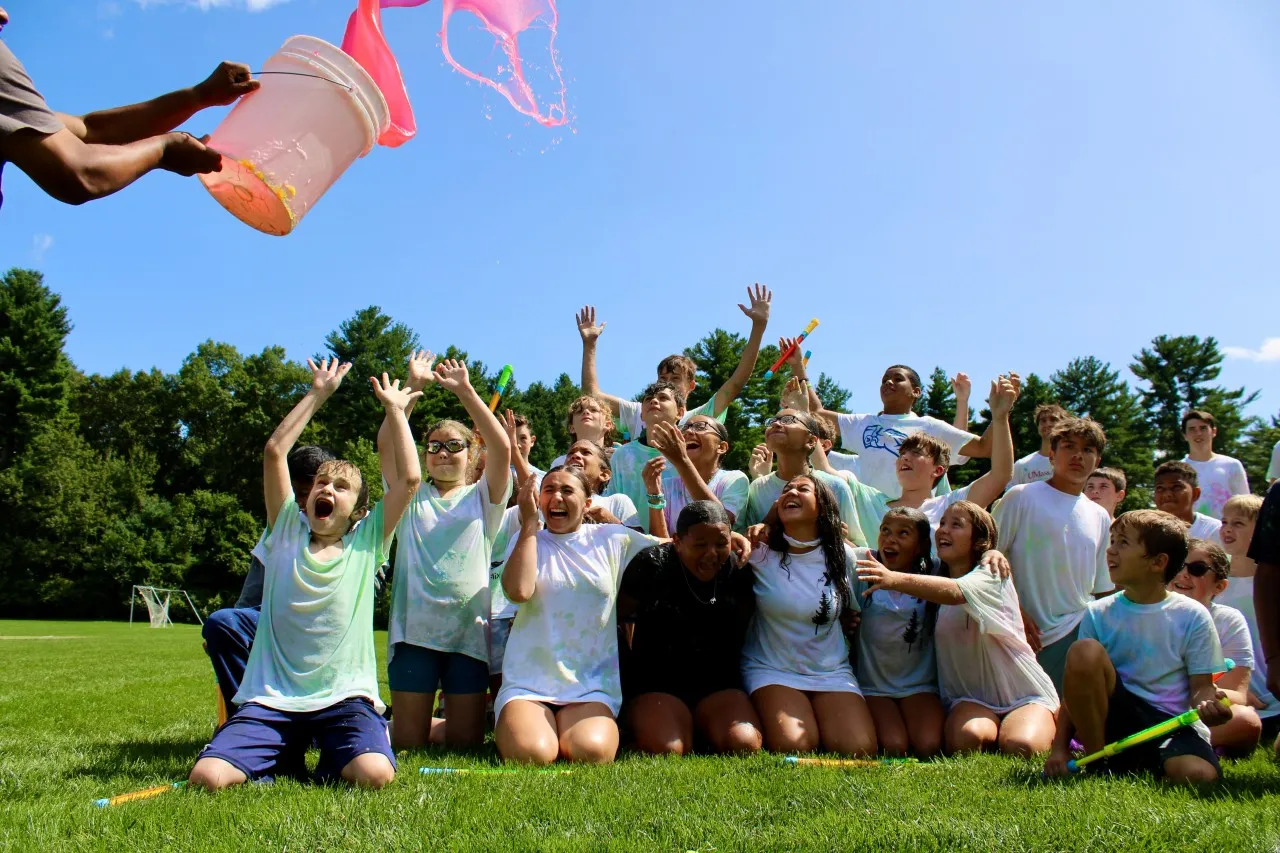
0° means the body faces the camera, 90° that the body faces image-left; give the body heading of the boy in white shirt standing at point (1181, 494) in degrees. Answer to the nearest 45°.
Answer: approximately 45°

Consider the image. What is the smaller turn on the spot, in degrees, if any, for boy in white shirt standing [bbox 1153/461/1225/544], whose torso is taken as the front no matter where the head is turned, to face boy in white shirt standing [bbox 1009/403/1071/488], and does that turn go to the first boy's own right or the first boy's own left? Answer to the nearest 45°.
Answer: approximately 90° to the first boy's own right

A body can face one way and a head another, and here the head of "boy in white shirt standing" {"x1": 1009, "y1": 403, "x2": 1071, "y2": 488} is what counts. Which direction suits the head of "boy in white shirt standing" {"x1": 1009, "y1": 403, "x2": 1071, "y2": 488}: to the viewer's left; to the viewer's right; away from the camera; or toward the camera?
toward the camera

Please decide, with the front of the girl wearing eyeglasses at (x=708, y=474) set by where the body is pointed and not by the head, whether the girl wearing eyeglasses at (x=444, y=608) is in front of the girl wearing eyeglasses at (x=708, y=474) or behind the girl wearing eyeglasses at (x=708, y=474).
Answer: in front

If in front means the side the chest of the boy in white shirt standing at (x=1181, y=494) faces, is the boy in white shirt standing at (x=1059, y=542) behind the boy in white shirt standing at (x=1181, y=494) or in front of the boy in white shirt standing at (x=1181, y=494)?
in front

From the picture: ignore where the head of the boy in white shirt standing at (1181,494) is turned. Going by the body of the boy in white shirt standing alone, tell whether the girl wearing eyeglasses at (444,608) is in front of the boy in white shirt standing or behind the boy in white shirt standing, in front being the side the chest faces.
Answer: in front

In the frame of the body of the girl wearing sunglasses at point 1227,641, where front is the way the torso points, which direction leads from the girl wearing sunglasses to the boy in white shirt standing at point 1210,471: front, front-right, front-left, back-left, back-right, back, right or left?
back-right

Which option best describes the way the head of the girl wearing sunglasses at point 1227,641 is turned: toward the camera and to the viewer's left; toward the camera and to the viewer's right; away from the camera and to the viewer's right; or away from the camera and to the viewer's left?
toward the camera and to the viewer's left

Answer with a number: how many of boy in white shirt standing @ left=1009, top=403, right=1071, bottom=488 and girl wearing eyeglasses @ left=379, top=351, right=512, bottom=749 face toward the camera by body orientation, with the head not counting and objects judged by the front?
2

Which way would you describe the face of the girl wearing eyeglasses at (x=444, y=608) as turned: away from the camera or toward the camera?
toward the camera

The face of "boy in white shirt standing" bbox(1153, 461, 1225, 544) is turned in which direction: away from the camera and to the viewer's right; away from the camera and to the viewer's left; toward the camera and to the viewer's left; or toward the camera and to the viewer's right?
toward the camera and to the viewer's left

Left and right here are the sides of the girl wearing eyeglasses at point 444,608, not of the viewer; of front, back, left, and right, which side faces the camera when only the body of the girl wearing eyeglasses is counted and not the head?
front

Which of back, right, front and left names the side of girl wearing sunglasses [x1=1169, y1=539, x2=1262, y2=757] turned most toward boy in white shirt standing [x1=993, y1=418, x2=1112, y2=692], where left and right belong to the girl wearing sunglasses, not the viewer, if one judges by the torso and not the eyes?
right
